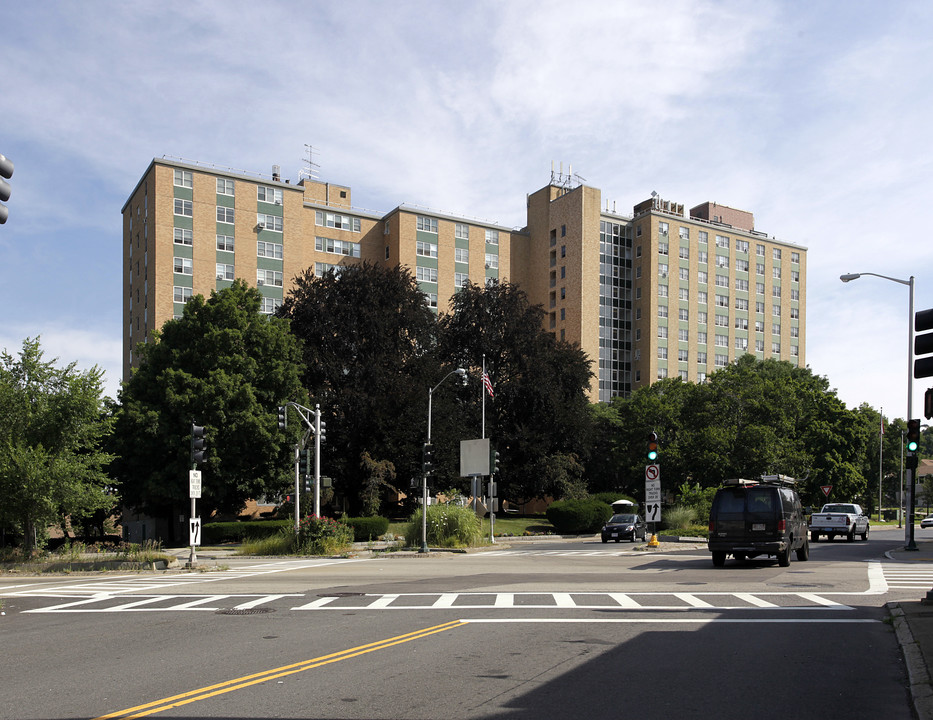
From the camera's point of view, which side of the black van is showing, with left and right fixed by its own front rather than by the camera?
back

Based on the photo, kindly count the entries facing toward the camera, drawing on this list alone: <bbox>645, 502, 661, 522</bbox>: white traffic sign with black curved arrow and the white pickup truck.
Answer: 1

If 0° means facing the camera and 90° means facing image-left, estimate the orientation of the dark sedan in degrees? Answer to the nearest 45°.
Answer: approximately 45°

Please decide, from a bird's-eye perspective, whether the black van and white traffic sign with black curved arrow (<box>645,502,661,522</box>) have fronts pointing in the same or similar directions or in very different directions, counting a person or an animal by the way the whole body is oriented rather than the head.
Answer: very different directions
